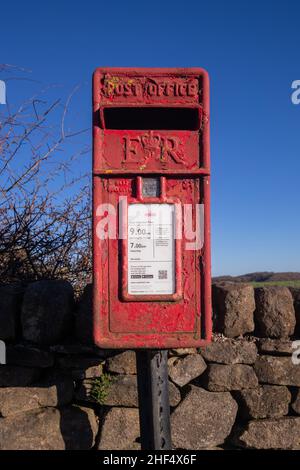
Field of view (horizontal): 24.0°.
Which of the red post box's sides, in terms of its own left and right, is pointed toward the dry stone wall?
back

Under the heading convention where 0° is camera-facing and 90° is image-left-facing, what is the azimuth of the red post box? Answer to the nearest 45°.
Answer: approximately 0°
